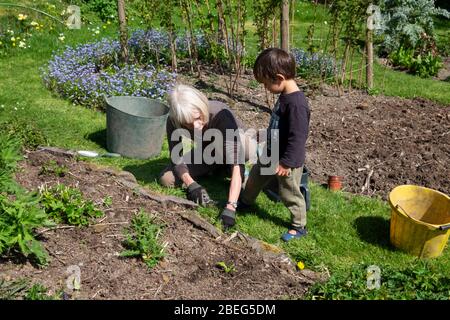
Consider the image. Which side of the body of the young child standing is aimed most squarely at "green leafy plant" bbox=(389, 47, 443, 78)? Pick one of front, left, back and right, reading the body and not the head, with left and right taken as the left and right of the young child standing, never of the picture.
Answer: right

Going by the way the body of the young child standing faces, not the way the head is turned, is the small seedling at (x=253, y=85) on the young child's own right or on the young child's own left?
on the young child's own right

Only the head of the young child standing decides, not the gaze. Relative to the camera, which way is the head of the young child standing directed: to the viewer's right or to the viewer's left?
to the viewer's left

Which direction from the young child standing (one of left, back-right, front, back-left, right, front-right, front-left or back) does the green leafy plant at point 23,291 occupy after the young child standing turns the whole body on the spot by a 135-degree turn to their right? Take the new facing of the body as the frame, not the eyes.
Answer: back

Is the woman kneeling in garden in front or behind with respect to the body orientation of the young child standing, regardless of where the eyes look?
in front

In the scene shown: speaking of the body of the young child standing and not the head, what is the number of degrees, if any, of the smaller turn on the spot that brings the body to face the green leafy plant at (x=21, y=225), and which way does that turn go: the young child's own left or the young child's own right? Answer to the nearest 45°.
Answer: approximately 45° to the young child's own left

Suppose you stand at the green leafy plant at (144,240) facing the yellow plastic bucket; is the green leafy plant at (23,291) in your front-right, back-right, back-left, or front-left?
back-right

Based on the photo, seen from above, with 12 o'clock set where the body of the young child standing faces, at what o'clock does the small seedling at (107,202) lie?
The small seedling is roughly at 12 o'clock from the young child standing.

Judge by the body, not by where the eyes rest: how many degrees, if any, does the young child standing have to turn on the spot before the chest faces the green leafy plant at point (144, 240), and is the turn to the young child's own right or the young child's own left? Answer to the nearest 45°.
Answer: approximately 45° to the young child's own left

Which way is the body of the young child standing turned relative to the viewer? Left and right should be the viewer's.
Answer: facing to the left of the viewer

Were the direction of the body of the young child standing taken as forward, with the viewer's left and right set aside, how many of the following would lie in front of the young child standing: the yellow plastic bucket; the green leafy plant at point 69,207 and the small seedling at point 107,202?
2

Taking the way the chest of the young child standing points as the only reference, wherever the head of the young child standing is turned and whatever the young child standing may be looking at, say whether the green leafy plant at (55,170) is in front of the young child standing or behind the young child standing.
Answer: in front

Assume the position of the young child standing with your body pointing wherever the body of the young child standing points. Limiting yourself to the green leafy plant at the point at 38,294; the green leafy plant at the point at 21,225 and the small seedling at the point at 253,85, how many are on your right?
1
